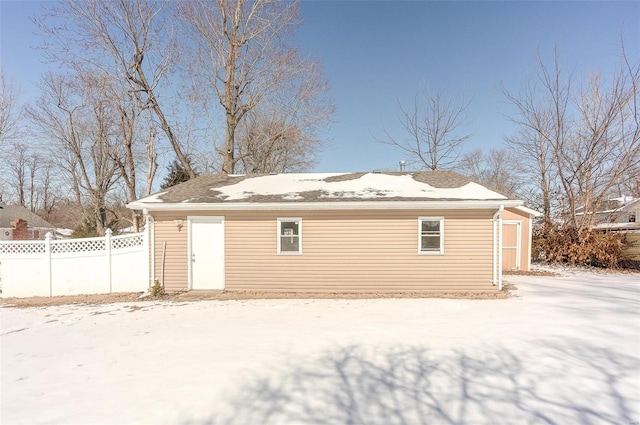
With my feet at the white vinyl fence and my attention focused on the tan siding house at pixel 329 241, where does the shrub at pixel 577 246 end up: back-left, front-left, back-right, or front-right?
front-left

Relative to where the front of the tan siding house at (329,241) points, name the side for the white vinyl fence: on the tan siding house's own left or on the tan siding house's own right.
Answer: on the tan siding house's own right

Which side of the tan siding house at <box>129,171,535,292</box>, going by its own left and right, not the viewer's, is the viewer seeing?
front

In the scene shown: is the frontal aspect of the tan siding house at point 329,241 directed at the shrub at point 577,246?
no
